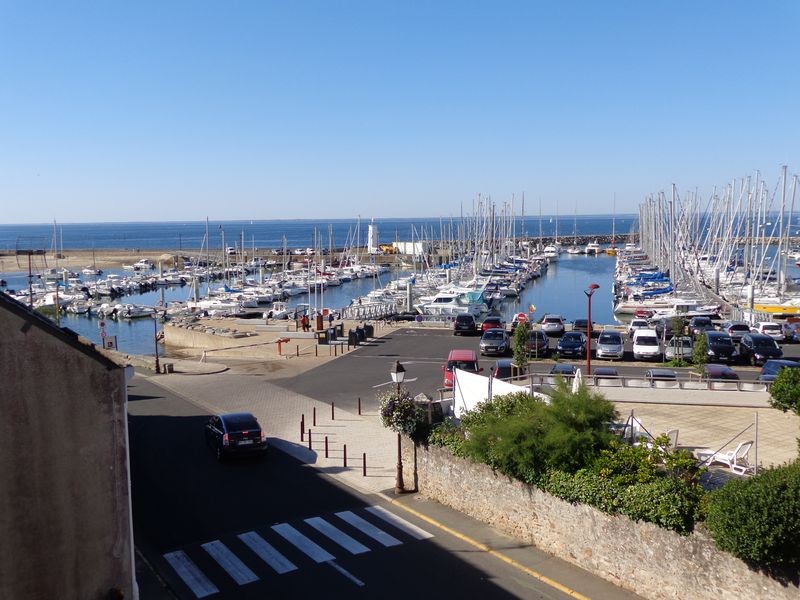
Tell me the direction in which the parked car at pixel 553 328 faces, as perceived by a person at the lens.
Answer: facing away from the viewer

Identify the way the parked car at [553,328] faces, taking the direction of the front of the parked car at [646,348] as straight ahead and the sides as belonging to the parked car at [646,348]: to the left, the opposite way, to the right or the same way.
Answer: the opposite way

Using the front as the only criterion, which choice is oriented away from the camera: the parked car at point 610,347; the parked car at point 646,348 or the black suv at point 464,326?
the black suv

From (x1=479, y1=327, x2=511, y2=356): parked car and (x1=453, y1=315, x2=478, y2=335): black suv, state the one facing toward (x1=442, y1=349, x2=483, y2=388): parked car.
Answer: (x1=479, y1=327, x2=511, y2=356): parked car

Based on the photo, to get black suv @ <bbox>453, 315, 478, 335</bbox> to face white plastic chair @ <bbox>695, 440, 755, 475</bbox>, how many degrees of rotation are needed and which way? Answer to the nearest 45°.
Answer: approximately 180°

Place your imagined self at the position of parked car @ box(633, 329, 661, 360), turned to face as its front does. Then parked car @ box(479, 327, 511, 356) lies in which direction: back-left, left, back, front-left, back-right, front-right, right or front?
right

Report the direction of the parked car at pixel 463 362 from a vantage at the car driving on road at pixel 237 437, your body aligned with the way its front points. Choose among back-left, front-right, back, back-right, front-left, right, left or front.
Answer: right
